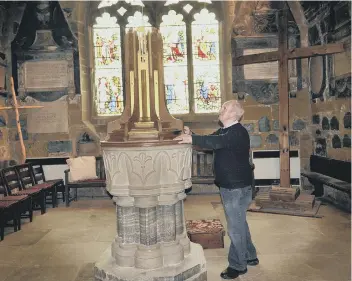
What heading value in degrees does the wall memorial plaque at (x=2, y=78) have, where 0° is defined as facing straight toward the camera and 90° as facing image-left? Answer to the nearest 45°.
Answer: approximately 315°

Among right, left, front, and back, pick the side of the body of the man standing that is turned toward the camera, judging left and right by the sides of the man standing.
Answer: left

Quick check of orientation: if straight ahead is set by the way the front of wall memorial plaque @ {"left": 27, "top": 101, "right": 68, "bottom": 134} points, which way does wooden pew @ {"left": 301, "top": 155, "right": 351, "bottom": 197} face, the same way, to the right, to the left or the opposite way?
to the right

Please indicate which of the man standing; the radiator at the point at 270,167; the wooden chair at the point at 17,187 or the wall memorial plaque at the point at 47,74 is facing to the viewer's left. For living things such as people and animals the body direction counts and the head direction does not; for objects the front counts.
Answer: the man standing

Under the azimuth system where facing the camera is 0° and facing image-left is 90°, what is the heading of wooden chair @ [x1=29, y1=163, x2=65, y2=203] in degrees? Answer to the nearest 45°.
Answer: approximately 315°

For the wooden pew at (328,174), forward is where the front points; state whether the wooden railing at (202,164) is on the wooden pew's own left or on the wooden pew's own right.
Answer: on the wooden pew's own right

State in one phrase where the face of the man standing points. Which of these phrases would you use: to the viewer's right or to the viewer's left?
to the viewer's left

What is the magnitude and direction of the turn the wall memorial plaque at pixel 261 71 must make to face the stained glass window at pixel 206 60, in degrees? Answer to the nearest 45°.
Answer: approximately 90° to its right

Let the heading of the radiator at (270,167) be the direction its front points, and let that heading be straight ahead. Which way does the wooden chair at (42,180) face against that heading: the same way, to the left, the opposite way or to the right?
to the left
